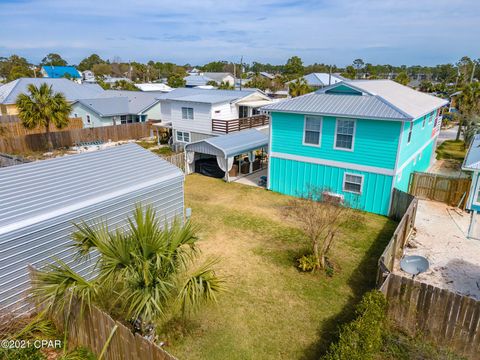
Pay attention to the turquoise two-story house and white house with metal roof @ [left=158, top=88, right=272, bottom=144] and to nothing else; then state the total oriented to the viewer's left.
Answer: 0

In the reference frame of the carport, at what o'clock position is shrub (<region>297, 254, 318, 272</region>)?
The shrub is roughly at 10 o'clock from the carport.

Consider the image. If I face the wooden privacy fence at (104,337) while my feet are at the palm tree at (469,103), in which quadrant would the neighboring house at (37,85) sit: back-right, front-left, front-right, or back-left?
front-right

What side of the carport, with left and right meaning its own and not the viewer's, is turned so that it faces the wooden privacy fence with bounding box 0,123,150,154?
right

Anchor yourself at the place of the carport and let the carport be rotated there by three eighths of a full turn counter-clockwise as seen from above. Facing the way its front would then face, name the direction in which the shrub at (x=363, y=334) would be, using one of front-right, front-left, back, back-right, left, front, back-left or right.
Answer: right

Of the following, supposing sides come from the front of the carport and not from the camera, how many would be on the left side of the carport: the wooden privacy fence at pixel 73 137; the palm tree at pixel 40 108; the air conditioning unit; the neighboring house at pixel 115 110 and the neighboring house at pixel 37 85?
1

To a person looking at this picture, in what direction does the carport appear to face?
facing the viewer and to the left of the viewer

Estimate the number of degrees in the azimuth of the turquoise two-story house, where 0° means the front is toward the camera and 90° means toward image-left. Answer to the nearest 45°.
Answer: approximately 225°

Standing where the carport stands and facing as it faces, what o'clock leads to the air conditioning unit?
The air conditioning unit is roughly at 9 o'clock from the carport.
